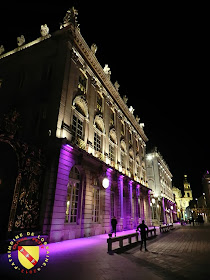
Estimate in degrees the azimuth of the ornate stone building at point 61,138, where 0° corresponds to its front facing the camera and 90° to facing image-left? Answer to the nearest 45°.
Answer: approximately 315°
